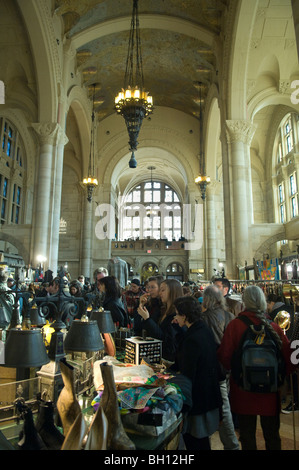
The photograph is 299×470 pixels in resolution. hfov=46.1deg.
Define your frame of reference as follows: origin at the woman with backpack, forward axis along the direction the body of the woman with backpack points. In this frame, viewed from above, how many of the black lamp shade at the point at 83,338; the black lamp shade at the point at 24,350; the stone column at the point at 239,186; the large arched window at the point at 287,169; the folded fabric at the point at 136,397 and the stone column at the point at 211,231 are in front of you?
3

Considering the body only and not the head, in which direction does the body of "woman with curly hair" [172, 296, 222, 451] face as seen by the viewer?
to the viewer's left

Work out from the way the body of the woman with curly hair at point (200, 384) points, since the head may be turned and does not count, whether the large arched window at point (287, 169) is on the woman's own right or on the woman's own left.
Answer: on the woman's own right

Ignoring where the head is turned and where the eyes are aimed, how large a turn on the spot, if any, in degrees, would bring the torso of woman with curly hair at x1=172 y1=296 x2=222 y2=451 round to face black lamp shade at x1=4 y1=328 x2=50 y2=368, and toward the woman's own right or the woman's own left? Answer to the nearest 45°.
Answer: approximately 45° to the woman's own left

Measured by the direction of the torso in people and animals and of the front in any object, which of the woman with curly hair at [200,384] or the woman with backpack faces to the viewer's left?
the woman with curly hair

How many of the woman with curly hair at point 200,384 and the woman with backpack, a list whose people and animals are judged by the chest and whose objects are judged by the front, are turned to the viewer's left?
1

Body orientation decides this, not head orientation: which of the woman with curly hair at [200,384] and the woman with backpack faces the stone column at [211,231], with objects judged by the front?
the woman with backpack

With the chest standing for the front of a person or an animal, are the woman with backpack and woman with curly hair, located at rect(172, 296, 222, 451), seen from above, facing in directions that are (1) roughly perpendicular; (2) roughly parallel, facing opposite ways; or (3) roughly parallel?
roughly perpendicular

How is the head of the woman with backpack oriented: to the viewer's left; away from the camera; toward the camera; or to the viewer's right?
away from the camera

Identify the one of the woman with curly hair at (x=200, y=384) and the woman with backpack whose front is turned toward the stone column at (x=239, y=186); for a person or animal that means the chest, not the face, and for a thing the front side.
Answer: the woman with backpack

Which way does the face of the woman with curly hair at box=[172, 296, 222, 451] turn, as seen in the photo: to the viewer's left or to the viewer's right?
to the viewer's left

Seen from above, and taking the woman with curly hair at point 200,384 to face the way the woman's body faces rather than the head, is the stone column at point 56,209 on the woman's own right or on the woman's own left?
on the woman's own right

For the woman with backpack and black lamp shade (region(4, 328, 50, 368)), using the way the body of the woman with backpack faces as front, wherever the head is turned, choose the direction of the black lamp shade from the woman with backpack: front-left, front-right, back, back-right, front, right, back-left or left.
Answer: back-left

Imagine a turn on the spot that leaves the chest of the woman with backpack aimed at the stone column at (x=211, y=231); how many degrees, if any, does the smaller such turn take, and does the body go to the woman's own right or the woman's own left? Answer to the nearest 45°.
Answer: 0° — they already face it

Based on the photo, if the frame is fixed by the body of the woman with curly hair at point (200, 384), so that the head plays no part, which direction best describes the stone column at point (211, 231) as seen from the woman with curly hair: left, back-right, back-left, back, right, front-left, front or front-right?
right

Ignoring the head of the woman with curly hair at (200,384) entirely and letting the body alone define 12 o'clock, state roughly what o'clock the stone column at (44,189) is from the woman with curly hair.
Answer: The stone column is roughly at 2 o'clock from the woman with curly hair.

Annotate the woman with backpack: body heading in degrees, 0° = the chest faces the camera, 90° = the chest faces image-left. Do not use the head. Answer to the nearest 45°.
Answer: approximately 180°
